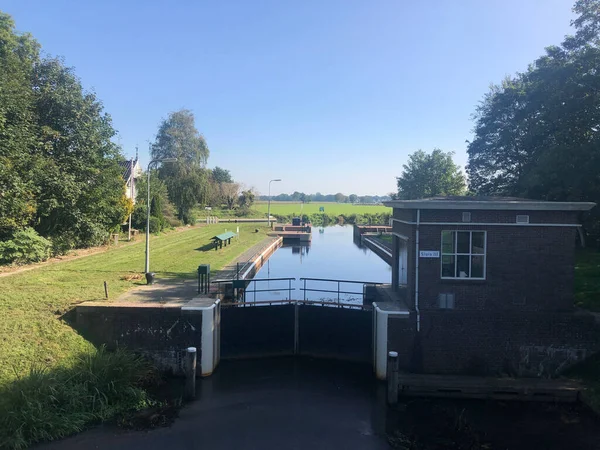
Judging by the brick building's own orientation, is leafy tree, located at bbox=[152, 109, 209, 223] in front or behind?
in front

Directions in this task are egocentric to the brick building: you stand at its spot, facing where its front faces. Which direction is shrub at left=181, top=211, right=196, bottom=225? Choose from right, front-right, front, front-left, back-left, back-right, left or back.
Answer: front-right

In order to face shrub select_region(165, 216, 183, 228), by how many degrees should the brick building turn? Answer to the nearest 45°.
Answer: approximately 45° to its right

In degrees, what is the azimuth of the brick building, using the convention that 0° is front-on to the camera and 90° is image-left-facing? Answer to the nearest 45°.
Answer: approximately 90°

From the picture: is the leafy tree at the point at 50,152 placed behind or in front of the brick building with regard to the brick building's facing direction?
in front

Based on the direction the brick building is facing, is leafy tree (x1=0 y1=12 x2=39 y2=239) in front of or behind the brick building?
in front

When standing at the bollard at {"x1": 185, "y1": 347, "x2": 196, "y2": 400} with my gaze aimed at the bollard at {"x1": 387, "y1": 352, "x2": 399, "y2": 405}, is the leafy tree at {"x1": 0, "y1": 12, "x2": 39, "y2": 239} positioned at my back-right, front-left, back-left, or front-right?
back-left

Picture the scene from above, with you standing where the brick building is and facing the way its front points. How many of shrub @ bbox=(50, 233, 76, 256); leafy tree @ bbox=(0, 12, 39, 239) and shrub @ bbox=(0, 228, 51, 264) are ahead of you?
3

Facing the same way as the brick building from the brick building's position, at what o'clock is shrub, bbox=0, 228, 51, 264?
The shrub is roughly at 12 o'clock from the brick building.
